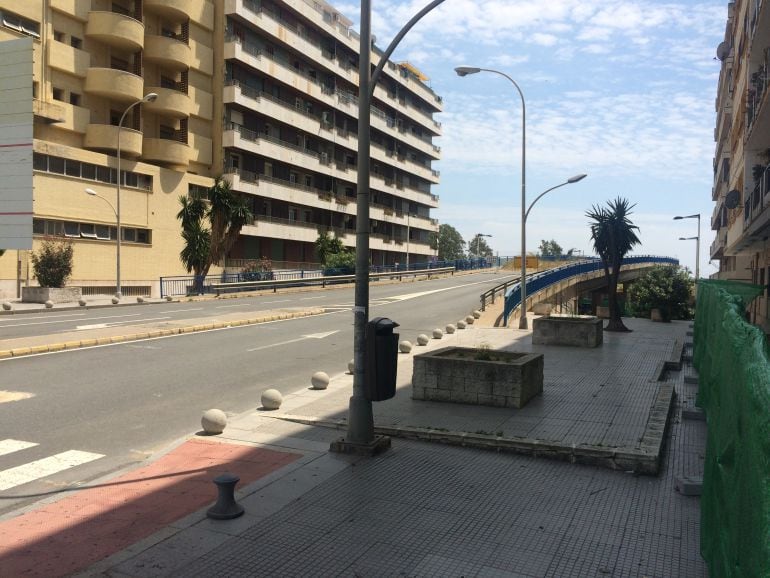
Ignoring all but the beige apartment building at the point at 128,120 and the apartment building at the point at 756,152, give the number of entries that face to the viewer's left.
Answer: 1

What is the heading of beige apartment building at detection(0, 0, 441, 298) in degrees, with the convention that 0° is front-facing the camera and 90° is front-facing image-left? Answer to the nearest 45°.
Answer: approximately 315°

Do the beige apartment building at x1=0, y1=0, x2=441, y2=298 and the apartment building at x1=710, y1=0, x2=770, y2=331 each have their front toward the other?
yes

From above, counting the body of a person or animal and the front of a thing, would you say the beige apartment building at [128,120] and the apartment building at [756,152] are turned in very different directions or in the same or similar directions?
very different directions

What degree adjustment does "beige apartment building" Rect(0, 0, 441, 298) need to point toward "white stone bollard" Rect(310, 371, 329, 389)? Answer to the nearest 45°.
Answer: approximately 45° to its right

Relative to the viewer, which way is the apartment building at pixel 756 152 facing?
to the viewer's left

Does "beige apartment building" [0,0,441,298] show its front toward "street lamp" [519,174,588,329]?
yes
